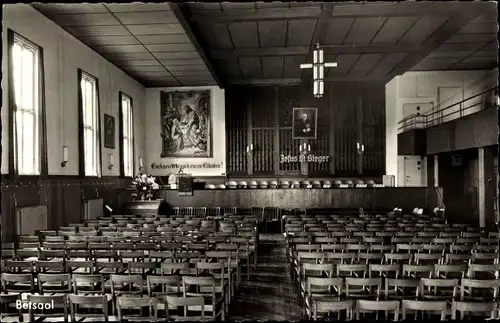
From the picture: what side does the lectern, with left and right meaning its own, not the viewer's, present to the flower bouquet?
right

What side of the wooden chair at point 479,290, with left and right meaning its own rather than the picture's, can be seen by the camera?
back

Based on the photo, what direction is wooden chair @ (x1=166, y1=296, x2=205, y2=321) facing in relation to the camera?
away from the camera

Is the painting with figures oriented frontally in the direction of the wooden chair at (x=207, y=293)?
yes

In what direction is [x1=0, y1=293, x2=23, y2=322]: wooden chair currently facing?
away from the camera

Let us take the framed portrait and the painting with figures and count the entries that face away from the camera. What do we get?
0

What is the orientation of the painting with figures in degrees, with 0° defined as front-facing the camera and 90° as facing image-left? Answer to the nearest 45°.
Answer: approximately 0°

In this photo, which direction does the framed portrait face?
toward the camera

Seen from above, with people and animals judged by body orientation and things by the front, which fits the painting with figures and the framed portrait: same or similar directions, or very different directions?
same or similar directions

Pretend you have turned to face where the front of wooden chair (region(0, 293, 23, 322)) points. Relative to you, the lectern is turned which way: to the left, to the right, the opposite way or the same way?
the opposite way

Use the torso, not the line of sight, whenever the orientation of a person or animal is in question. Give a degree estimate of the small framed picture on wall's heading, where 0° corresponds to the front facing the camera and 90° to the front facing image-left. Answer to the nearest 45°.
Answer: approximately 315°

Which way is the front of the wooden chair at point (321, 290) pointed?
away from the camera

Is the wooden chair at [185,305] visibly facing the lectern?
yes

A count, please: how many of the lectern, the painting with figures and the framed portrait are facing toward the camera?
3

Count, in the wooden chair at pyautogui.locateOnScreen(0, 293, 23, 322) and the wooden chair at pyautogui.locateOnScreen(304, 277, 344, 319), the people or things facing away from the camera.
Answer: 2

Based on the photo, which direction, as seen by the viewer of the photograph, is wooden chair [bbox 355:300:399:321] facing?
facing away from the viewer

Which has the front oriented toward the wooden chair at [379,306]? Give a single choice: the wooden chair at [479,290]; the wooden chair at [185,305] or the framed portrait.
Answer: the framed portrait

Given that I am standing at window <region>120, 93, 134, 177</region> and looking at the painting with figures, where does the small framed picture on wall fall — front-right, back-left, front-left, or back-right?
back-right
